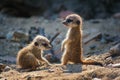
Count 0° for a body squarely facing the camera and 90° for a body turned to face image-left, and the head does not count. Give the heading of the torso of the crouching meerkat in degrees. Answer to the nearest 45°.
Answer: approximately 270°

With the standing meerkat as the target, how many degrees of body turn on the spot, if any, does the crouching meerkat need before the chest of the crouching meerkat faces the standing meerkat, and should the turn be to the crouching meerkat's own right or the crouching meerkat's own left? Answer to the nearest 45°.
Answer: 0° — it already faces it
